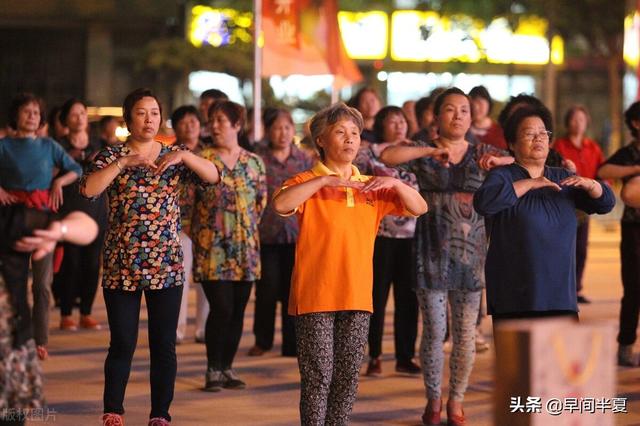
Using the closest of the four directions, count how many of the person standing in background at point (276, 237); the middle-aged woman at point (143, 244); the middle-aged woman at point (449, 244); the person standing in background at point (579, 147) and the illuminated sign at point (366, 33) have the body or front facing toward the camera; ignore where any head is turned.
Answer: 5

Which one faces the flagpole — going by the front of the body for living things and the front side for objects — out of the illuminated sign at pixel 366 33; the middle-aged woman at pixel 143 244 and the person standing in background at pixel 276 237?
the illuminated sign

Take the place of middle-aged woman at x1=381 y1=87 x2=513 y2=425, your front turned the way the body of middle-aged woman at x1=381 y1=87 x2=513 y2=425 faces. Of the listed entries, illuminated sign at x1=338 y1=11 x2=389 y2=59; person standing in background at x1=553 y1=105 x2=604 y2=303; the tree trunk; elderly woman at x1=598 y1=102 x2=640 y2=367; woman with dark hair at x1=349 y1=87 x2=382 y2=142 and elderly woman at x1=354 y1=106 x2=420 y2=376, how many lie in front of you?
0

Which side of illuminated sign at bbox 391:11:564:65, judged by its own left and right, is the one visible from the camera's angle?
front

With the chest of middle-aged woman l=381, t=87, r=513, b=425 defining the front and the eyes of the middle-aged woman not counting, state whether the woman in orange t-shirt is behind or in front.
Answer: in front

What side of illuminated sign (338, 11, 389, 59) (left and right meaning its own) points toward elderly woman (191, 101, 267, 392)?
front

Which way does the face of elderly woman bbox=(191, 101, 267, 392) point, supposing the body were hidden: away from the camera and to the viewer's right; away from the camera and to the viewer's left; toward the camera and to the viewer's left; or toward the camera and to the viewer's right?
toward the camera and to the viewer's left

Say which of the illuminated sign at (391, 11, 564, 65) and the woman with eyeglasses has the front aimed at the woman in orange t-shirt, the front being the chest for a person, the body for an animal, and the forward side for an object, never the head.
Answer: the illuminated sign

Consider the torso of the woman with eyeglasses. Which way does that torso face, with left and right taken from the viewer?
facing the viewer and to the right of the viewer

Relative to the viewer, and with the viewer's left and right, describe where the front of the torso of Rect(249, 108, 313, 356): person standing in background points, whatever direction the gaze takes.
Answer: facing the viewer

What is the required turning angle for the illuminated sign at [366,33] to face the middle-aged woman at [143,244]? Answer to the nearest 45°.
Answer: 0° — it already faces them

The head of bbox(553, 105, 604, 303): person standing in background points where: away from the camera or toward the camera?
toward the camera

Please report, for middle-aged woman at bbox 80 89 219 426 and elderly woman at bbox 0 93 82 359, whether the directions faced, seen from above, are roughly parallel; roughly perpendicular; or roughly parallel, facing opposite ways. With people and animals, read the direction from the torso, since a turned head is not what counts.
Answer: roughly parallel

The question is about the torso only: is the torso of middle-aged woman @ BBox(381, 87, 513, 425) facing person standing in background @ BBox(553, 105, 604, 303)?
no

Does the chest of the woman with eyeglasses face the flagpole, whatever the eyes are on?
no

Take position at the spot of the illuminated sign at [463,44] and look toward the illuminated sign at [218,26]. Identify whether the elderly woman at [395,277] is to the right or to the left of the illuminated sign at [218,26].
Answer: left

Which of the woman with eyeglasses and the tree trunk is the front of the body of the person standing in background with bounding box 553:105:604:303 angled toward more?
the woman with eyeglasses

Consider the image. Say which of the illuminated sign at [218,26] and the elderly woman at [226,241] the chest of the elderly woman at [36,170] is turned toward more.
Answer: the elderly woman

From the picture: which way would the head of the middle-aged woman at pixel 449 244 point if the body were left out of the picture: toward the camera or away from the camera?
toward the camera
